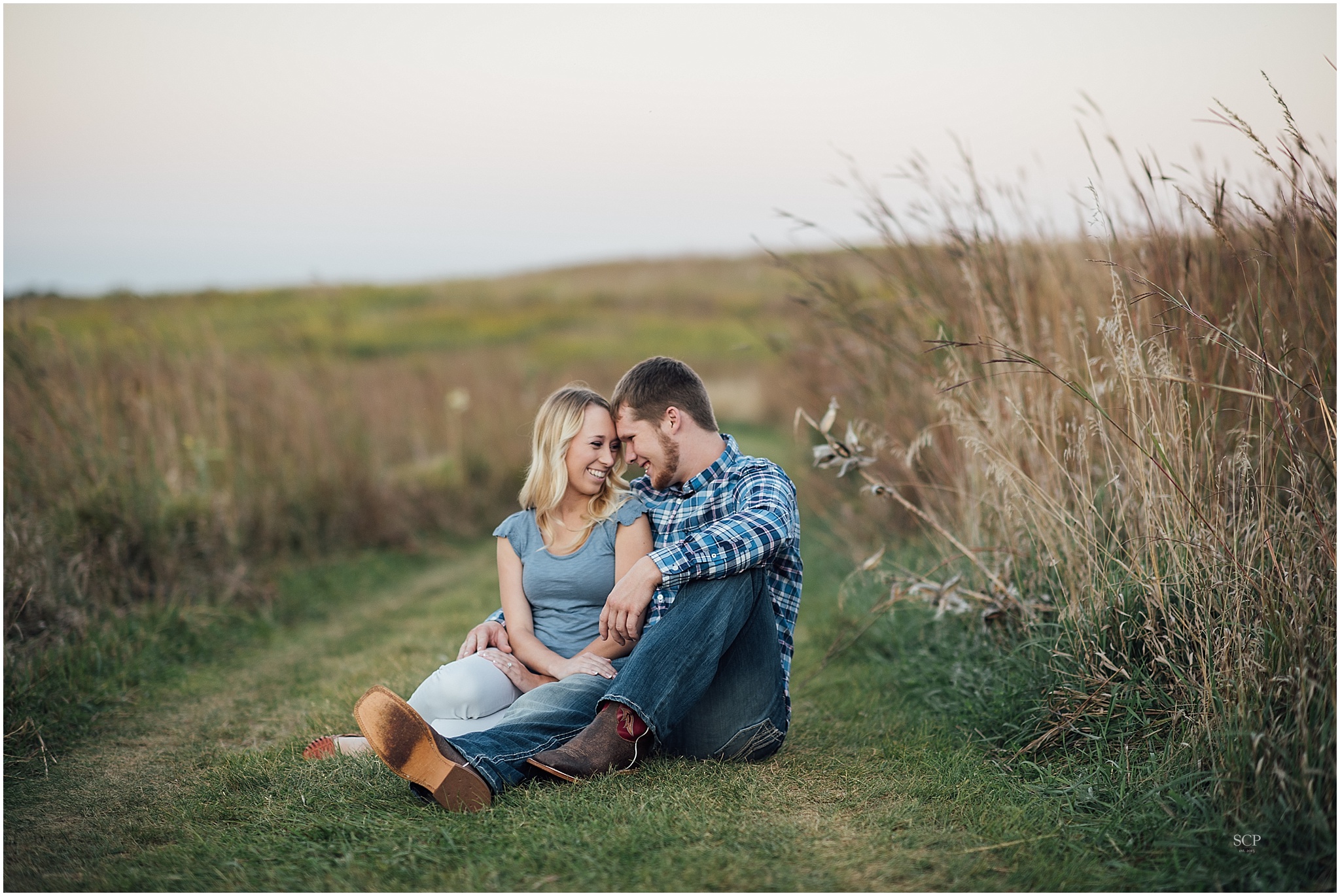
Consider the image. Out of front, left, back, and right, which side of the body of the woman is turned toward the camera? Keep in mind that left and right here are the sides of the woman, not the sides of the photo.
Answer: front

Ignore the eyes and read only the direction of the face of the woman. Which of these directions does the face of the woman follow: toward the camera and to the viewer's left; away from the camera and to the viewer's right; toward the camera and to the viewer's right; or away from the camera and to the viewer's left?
toward the camera and to the viewer's right

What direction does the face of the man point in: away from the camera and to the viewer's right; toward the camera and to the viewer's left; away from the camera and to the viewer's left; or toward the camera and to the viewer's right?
toward the camera and to the viewer's left
